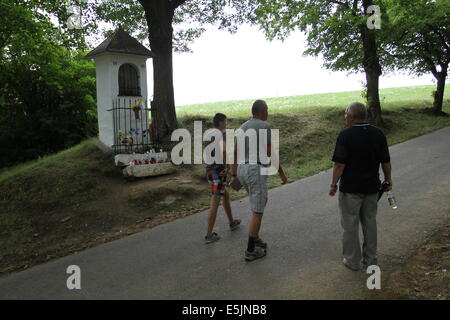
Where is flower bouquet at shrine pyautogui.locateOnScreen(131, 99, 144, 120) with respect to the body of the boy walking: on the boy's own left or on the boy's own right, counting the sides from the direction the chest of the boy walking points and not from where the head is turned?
on the boy's own left

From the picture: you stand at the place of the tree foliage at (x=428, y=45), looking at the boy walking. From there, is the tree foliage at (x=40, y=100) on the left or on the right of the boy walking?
right

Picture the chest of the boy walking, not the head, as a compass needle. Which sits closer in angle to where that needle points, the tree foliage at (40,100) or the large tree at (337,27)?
the large tree

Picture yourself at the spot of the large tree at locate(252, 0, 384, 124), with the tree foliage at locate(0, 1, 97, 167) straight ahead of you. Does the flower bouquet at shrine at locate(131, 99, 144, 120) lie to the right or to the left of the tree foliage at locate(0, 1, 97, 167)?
left
